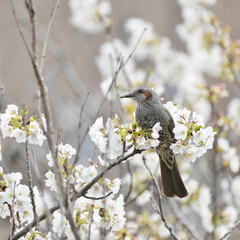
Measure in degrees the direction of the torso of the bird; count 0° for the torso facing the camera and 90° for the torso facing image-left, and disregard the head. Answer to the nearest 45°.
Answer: approximately 45°
